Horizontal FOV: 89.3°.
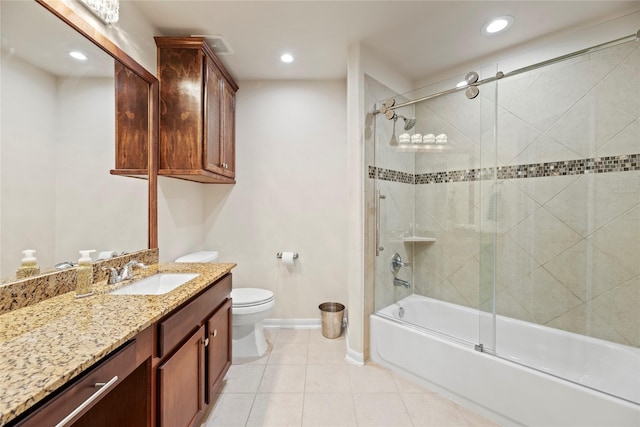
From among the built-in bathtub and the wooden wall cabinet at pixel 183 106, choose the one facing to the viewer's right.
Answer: the wooden wall cabinet

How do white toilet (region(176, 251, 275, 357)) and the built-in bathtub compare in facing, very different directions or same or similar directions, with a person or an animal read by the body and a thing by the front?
very different directions

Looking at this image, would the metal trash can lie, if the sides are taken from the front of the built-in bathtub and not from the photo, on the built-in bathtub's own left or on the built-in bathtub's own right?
on the built-in bathtub's own right

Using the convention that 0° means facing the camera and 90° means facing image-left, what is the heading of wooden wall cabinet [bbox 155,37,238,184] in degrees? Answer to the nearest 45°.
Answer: approximately 270°

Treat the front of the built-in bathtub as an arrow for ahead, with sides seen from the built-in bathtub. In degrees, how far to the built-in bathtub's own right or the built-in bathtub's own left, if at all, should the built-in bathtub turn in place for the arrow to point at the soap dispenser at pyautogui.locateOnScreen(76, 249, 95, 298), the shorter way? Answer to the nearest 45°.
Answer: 0° — it already faces it

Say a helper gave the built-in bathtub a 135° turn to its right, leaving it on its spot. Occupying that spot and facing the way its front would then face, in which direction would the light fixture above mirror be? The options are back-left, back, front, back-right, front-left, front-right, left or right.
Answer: back-left

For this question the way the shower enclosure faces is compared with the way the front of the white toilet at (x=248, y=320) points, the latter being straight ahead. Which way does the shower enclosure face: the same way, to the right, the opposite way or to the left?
the opposite way

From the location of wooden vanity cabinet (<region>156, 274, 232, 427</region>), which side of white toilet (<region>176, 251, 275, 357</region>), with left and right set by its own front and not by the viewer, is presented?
right

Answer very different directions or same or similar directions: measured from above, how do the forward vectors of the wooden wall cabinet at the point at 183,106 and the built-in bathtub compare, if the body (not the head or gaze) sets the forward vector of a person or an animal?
very different directions

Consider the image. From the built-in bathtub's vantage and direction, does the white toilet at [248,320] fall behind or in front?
in front

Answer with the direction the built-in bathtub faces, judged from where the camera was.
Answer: facing the viewer and to the left of the viewer

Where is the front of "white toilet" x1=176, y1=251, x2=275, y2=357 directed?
to the viewer's right

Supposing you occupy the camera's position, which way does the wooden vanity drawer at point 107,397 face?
facing the viewer and to the right of the viewer

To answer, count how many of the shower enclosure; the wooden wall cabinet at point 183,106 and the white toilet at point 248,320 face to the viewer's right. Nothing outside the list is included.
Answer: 2

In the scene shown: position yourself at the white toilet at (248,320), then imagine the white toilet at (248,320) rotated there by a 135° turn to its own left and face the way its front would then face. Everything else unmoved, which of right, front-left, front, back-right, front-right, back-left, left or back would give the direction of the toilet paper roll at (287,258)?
right

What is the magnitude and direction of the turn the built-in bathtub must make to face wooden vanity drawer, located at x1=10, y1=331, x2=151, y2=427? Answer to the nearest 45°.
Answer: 0° — it already faces it
